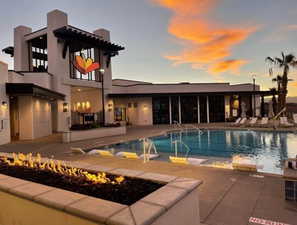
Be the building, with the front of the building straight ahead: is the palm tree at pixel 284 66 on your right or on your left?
on your left

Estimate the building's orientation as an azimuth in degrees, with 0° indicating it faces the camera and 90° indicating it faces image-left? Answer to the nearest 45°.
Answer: approximately 315°

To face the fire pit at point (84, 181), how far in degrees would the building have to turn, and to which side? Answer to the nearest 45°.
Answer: approximately 45° to its right

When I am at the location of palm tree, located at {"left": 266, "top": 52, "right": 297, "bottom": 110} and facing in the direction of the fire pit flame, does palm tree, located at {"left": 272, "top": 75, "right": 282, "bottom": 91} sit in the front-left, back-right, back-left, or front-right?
back-right

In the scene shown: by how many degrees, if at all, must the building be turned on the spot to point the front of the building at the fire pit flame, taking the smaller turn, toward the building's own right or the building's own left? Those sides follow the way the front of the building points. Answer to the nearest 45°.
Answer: approximately 45° to the building's own right

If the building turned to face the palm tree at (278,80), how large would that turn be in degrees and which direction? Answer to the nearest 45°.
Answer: approximately 45° to its left
